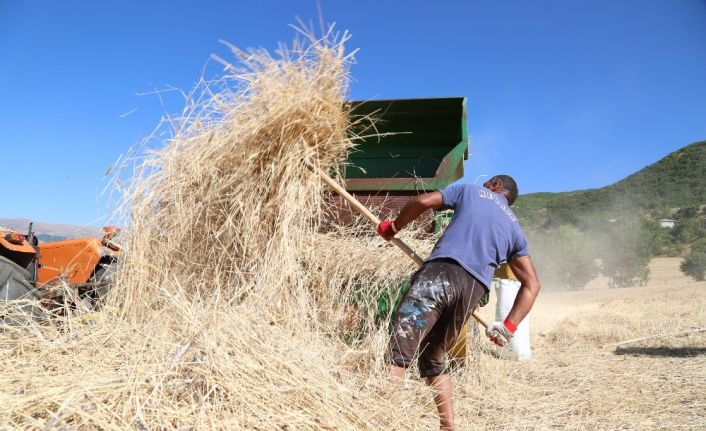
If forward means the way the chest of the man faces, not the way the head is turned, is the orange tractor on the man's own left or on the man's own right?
on the man's own left

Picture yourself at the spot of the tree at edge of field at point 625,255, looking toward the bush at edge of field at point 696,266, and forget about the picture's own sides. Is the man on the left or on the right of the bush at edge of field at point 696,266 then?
right

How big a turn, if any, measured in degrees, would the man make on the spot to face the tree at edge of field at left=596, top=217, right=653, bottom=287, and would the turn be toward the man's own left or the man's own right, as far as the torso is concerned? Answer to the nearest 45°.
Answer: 0° — they already face it

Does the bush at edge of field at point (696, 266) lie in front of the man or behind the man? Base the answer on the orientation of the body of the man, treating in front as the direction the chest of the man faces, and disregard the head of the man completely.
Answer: in front

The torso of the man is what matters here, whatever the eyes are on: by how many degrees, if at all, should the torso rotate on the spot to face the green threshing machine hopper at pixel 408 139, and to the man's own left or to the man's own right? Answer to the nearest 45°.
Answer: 0° — they already face it

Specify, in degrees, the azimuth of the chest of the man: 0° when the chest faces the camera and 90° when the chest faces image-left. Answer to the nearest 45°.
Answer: approximately 180°

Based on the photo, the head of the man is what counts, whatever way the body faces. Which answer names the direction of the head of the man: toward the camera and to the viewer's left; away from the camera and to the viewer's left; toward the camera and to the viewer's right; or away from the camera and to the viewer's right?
away from the camera and to the viewer's left
